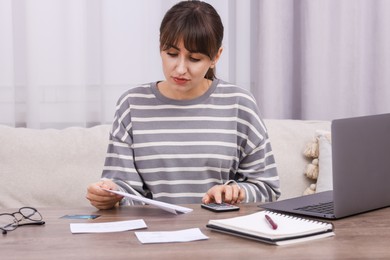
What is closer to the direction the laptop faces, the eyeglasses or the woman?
the woman

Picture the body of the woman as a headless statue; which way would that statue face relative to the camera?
toward the camera

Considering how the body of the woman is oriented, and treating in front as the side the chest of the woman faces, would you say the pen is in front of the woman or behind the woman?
in front

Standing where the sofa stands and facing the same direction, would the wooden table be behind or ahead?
ahead

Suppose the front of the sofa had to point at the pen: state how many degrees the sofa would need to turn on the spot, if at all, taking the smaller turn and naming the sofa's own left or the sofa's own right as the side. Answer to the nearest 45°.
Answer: approximately 45° to the sofa's own left

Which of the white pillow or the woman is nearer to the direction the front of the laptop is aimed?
the woman

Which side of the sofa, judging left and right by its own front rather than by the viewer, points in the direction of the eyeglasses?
front

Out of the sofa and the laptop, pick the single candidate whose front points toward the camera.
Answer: the sofa

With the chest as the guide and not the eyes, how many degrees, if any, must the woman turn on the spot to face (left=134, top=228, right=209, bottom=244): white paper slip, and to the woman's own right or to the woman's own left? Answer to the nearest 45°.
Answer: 0° — they already face it

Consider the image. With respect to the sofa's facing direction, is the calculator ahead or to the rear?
ahead

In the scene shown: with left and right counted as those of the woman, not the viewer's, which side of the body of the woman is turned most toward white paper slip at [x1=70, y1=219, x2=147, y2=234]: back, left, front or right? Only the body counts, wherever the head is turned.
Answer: front

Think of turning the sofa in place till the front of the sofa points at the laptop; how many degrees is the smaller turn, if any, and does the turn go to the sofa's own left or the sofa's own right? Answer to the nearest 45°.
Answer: approximately 45° to the sofa's own left

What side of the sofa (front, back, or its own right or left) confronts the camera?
front

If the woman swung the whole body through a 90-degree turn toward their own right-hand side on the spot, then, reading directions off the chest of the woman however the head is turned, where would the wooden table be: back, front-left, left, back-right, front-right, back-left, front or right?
left
